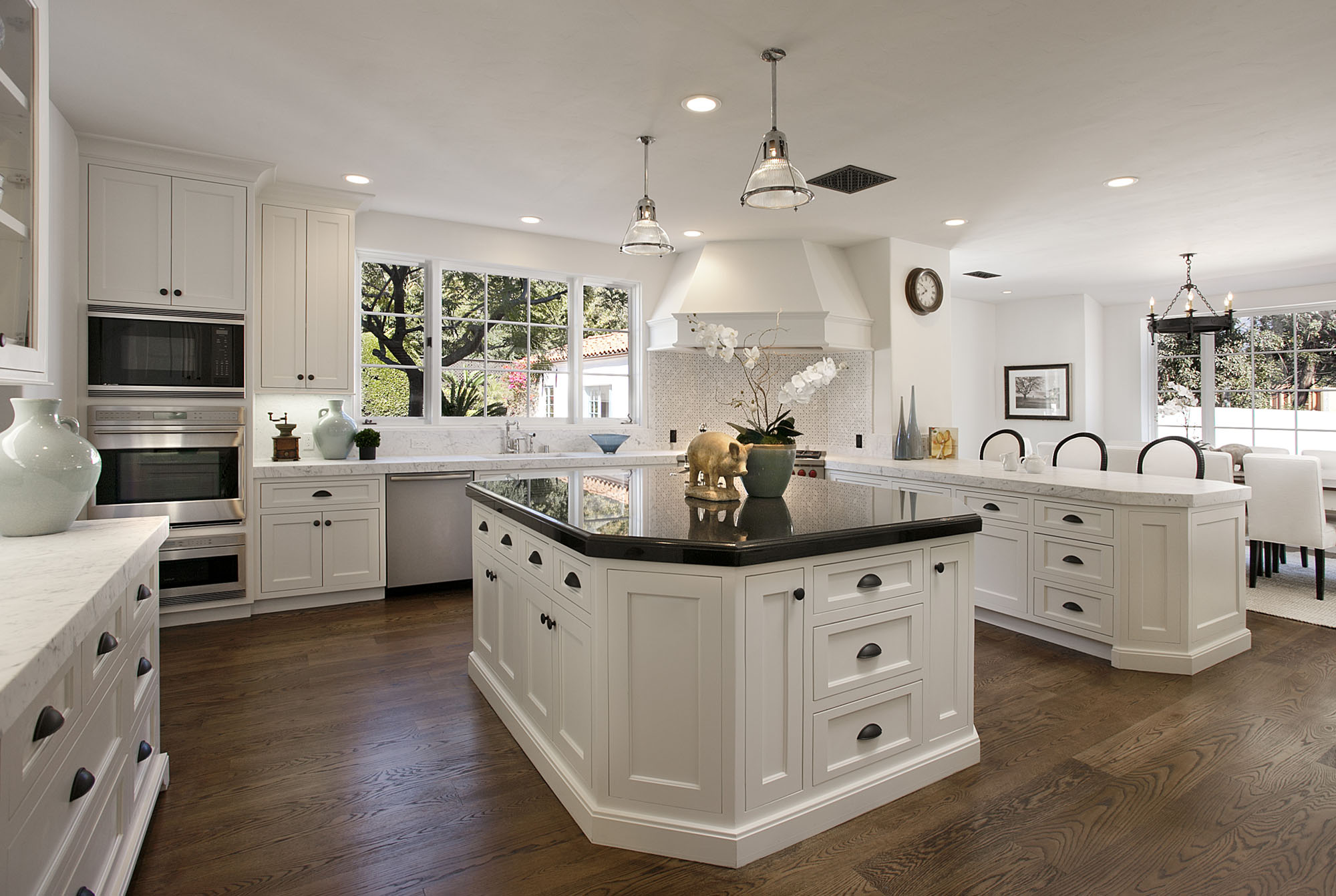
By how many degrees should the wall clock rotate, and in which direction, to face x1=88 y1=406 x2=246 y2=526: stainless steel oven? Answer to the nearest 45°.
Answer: approximately 90° to its right

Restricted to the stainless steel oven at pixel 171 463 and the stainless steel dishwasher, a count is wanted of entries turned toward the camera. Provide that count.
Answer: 2

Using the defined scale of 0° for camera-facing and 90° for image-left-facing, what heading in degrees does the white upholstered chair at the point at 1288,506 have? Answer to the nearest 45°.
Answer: approximately 225°

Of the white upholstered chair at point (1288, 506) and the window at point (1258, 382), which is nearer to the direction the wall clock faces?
the white upholstered chair

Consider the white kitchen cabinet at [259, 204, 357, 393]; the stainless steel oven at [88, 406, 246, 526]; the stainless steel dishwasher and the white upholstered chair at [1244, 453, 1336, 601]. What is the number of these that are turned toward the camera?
3

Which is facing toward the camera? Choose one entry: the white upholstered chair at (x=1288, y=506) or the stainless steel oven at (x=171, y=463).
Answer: the stainless steel oven

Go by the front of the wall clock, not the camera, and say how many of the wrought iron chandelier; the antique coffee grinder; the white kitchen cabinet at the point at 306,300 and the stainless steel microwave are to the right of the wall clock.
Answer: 3

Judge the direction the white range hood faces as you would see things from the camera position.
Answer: facing the viewer

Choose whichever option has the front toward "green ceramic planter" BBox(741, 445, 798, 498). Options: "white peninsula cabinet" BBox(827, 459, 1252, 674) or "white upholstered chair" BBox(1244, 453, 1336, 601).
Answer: the white peninsula cabinet

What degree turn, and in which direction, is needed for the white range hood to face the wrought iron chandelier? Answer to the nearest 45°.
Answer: approximately 90° to its left

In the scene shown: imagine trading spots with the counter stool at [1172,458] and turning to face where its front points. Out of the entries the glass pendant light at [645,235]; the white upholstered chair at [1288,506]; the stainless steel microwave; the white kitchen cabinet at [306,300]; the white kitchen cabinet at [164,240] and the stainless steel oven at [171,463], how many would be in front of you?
5

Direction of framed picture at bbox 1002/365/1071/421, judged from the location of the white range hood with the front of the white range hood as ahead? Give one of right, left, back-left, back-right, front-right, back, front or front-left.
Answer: back-left

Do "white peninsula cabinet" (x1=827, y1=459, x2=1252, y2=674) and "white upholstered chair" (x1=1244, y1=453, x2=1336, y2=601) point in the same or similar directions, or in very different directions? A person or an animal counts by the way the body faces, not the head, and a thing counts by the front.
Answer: very different directions

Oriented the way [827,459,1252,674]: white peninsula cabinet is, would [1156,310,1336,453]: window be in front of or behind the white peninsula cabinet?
behind

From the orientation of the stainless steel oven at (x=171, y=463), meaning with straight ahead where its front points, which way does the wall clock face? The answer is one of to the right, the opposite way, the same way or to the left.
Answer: the same way
